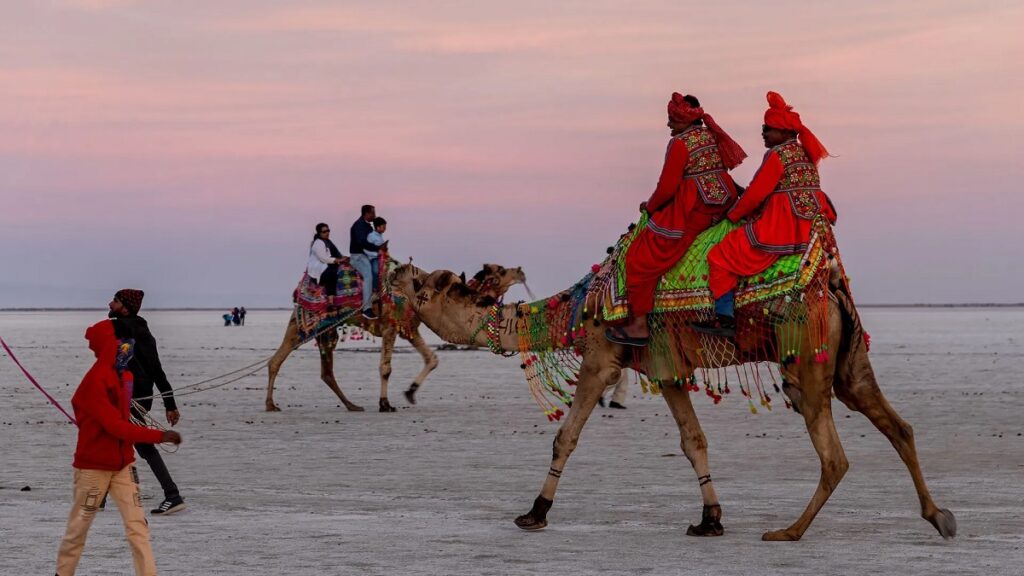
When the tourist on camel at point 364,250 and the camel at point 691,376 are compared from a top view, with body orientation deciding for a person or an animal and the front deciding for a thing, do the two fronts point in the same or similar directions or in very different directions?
very different directions

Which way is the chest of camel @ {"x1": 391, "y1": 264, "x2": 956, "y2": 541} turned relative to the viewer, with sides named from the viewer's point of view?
facing to the left of the viewer

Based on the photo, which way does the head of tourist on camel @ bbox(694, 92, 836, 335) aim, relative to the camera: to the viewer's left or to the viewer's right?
to the viewer's left

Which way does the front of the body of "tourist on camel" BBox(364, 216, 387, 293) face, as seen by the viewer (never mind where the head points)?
to the viewer's right

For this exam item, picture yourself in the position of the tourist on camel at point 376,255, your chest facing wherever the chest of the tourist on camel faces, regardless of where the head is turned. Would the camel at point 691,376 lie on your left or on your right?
on your right

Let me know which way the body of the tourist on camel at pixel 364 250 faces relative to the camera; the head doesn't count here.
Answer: to the viewer's right

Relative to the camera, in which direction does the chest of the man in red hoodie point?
to the viewer's right

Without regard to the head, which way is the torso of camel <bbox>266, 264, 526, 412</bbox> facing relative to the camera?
to the viewer's right
